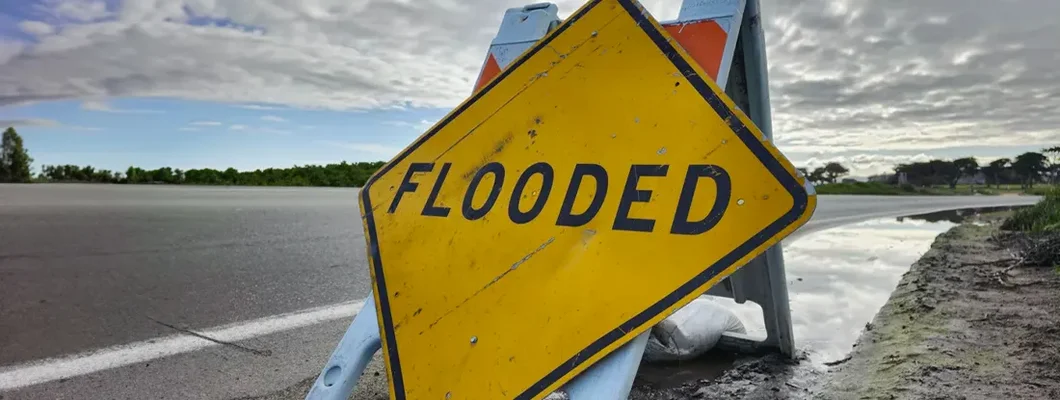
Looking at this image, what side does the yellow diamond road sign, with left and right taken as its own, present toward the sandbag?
back

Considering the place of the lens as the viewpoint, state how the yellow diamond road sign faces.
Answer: facing the viewer and to the left of the viewer
